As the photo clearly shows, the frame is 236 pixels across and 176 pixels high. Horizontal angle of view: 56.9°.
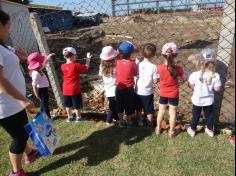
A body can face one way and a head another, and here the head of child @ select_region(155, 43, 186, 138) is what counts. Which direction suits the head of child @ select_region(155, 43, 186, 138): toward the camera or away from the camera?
away from the camera

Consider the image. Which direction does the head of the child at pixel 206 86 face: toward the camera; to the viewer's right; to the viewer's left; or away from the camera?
away from the camera

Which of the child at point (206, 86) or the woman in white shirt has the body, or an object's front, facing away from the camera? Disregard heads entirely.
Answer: the child

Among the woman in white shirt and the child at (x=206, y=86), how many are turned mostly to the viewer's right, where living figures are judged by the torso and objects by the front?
1

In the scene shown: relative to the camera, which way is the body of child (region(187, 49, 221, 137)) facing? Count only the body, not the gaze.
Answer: away from the camera

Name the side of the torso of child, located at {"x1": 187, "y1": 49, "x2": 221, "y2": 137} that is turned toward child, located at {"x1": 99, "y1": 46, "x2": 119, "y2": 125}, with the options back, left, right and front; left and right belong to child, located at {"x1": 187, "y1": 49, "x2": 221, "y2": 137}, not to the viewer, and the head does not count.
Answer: left

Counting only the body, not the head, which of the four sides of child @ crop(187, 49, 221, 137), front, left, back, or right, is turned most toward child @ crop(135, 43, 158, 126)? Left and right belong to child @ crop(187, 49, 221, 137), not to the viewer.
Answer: left

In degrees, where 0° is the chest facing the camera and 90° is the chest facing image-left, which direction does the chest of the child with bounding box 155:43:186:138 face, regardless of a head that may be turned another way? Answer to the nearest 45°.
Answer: approximately 180°

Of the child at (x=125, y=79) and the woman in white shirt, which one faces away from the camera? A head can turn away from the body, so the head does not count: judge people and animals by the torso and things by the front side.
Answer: the child

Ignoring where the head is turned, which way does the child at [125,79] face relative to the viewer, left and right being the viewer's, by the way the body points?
facing away from the viewer

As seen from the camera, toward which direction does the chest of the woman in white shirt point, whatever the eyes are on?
to the viewer's right
